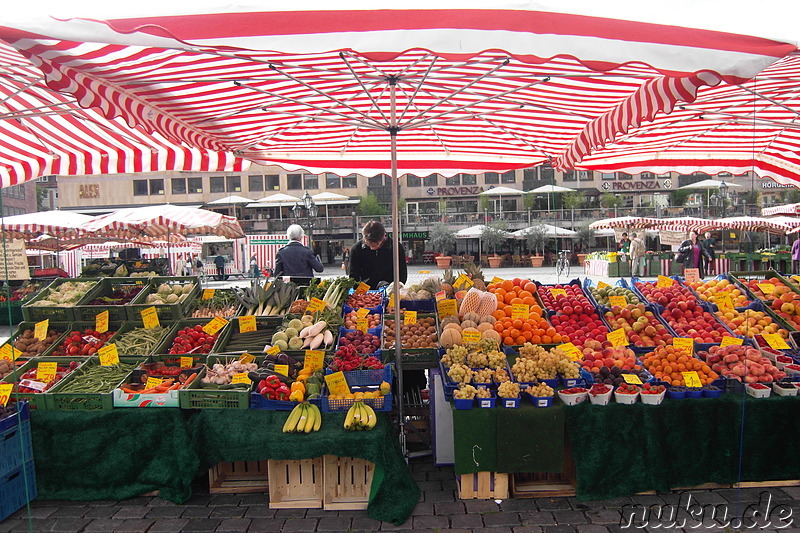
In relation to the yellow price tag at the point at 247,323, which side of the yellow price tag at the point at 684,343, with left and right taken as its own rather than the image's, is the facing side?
right

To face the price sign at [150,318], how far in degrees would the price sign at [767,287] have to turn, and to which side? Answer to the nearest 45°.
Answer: approximately 45° to its right

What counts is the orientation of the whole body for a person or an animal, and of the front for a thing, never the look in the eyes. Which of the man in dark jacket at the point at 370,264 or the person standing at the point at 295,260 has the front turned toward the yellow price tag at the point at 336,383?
the man in dark jacket

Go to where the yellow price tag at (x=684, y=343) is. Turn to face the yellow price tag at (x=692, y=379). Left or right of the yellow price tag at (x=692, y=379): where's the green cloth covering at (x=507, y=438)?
right

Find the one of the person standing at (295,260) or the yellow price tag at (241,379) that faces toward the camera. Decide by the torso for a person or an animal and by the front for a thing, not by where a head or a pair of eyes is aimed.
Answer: the yellow price tag

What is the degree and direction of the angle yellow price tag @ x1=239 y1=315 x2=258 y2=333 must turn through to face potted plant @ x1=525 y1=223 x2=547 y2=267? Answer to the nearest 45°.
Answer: approximately 135° to its left

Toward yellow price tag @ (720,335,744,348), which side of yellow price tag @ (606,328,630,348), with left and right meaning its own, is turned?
left

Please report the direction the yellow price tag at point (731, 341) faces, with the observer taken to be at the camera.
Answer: facing the viewer

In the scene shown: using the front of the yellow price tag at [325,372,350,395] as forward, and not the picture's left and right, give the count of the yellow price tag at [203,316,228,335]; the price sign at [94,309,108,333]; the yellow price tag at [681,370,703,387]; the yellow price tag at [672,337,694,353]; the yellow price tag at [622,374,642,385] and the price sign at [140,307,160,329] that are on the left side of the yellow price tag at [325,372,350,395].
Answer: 3

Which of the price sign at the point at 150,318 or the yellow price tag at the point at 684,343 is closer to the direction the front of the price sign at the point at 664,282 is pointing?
the yellow price tag

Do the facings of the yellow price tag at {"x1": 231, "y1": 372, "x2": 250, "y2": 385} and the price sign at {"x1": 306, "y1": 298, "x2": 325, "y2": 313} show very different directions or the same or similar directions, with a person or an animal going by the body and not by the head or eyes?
same or similar directions

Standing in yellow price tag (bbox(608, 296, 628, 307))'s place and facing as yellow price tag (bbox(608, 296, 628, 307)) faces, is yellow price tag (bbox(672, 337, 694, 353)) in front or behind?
in front

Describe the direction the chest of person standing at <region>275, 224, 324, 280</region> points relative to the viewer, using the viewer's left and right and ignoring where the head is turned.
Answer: facing away from the viewer

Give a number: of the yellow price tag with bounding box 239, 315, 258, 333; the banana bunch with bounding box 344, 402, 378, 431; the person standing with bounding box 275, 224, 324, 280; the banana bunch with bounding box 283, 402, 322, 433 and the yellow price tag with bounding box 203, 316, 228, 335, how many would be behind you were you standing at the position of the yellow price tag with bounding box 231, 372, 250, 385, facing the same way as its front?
3

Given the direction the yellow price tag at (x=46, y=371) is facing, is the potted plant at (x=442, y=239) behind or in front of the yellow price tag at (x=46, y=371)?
behind

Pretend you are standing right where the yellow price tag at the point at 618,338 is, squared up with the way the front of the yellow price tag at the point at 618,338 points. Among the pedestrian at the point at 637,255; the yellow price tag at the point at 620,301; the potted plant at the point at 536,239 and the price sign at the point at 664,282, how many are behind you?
4

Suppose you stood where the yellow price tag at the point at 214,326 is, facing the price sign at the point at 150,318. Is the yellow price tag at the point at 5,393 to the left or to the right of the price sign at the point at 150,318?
left

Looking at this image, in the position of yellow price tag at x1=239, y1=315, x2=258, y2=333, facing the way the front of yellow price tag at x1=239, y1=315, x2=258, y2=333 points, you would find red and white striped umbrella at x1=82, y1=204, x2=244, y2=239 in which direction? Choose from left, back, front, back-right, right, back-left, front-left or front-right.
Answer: back

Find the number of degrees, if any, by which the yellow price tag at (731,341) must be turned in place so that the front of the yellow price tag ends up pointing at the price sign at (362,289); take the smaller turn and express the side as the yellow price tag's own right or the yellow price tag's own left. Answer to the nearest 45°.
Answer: approximately 90° to the yellow price tag's own right

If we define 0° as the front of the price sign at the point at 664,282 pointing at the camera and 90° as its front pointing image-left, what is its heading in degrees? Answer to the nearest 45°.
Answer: approximately 0°

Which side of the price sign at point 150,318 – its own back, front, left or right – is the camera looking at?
front

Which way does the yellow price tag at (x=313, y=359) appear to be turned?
toward the camera
